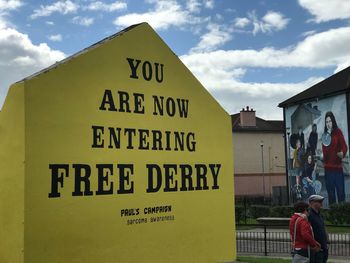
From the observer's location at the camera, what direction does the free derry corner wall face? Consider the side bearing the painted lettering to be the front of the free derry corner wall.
facing the viewer and to the right of the viewer

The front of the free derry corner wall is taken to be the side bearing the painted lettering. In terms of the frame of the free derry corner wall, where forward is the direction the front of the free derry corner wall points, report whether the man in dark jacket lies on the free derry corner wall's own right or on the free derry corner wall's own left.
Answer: on the free derry corner wall's own left
